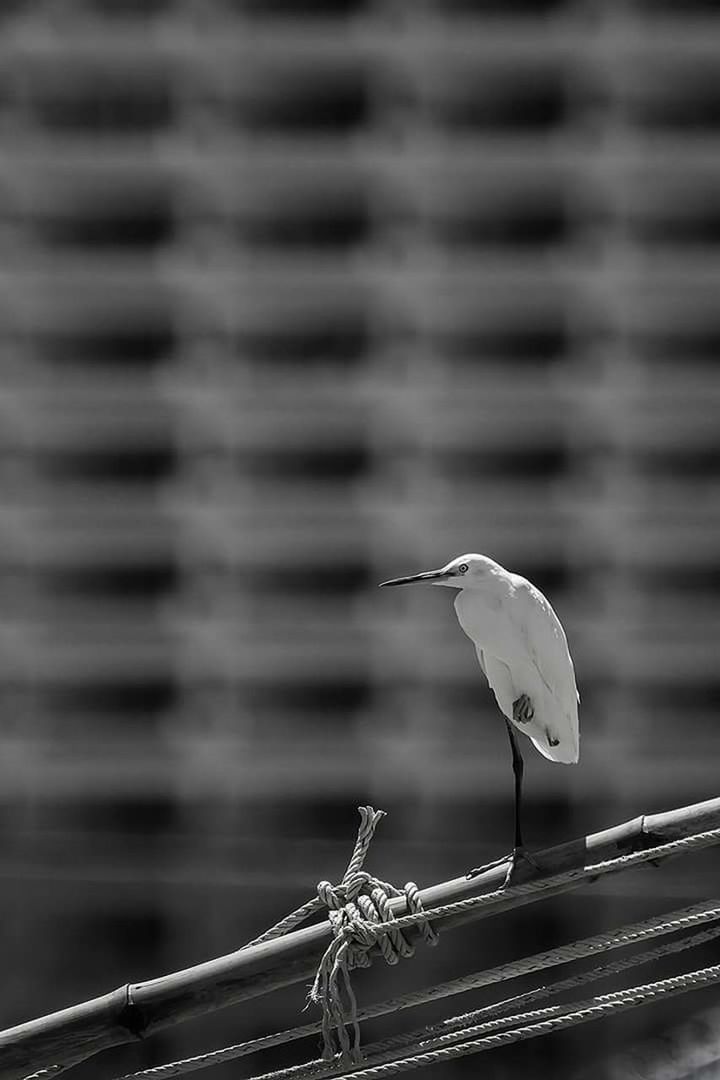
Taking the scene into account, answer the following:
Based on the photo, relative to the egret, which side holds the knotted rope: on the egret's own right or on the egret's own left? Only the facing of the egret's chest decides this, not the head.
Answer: on the egret's own left

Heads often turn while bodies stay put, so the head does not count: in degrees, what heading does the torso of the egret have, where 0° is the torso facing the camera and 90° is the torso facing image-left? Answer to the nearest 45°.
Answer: approximately 90°
